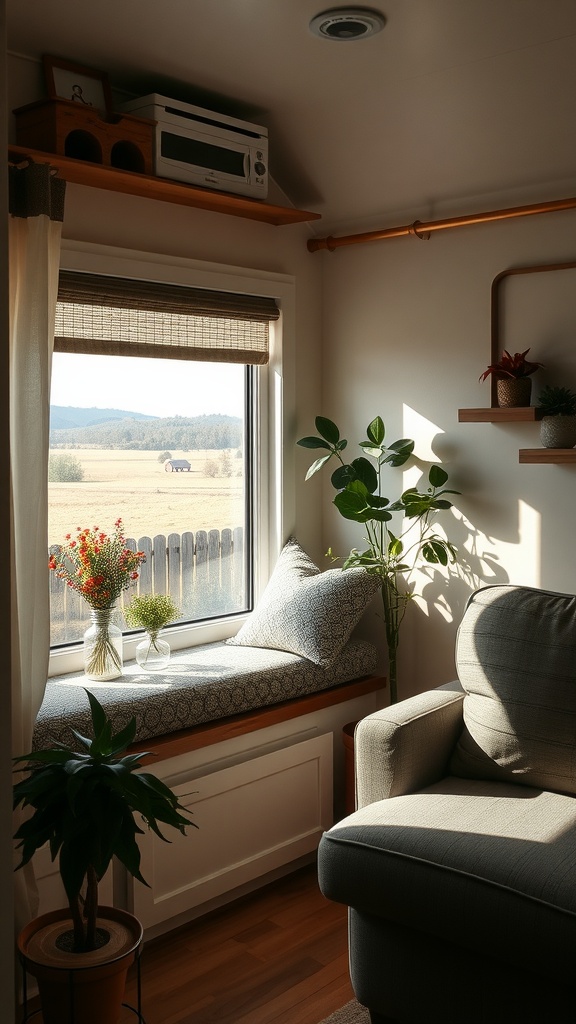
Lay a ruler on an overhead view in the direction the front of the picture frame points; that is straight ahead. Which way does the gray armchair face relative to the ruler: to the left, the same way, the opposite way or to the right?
to the right

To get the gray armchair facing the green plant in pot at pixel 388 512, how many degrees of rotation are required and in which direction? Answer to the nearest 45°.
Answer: approximately 135° to its right

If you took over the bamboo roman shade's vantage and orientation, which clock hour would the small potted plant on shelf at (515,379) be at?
The small potted plant on shelf is roughly at 11 o'clock from the bamboo roman shade.

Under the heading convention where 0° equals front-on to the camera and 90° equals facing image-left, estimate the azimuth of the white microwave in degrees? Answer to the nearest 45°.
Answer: approximately 315°

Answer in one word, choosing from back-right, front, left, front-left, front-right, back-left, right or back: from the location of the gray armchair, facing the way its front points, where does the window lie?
right

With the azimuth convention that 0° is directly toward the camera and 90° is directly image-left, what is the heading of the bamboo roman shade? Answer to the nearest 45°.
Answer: approximately 315°

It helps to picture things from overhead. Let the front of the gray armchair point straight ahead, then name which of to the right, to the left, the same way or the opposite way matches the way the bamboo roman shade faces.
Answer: to the left

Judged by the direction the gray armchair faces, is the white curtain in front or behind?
in front

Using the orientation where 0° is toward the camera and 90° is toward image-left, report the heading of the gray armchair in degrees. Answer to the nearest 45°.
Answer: approximately 45°
